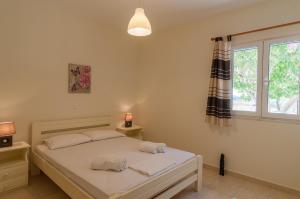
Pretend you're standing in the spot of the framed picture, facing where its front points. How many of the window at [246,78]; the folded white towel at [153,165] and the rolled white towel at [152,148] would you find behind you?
0

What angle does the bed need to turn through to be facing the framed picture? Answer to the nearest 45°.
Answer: approximately 135° to its left

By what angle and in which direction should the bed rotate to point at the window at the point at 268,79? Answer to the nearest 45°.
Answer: approximately 45° to its left

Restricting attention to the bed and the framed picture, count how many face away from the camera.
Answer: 0

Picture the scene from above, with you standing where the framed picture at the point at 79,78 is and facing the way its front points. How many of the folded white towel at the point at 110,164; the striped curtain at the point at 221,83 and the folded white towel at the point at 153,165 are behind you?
0

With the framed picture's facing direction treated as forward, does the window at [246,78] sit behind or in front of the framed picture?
in front

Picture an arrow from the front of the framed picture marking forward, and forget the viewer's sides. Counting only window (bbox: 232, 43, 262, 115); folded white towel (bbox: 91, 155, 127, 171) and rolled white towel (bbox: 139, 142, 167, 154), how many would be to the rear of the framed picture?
0

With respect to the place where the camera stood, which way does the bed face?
facing the viewer and to the right of the viewer

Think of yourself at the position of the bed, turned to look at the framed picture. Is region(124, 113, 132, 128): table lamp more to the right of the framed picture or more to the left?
right

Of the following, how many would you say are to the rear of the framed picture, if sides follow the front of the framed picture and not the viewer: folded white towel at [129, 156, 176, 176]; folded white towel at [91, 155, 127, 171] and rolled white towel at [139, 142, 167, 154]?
0

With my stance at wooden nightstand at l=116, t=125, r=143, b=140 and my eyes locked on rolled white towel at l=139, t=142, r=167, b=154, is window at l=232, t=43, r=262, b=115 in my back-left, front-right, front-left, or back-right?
front-left

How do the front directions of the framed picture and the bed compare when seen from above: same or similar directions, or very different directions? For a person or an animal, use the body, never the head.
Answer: same or similar directions

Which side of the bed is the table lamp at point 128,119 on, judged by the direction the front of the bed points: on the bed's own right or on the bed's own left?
on the bed's own left

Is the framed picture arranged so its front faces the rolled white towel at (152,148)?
yes
